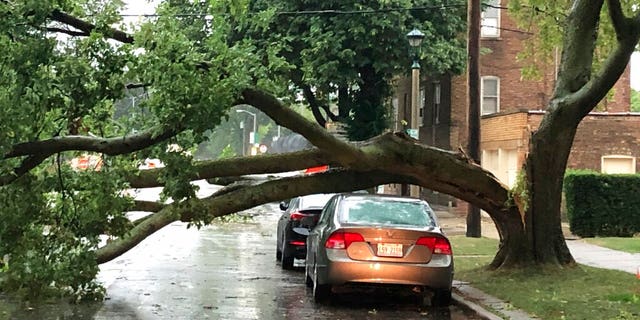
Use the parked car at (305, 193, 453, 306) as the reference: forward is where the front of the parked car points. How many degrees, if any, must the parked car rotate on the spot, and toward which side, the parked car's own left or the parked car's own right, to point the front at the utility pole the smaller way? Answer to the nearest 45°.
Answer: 0° — it already faces it

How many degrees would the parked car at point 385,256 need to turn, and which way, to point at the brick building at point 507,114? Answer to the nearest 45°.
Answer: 0° — it already faces it

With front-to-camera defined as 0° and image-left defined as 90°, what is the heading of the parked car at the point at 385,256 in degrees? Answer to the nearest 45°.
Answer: approximately 180°

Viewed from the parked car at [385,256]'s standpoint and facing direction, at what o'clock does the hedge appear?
The hedge is roughly at 1 o'clock from the parked car.
